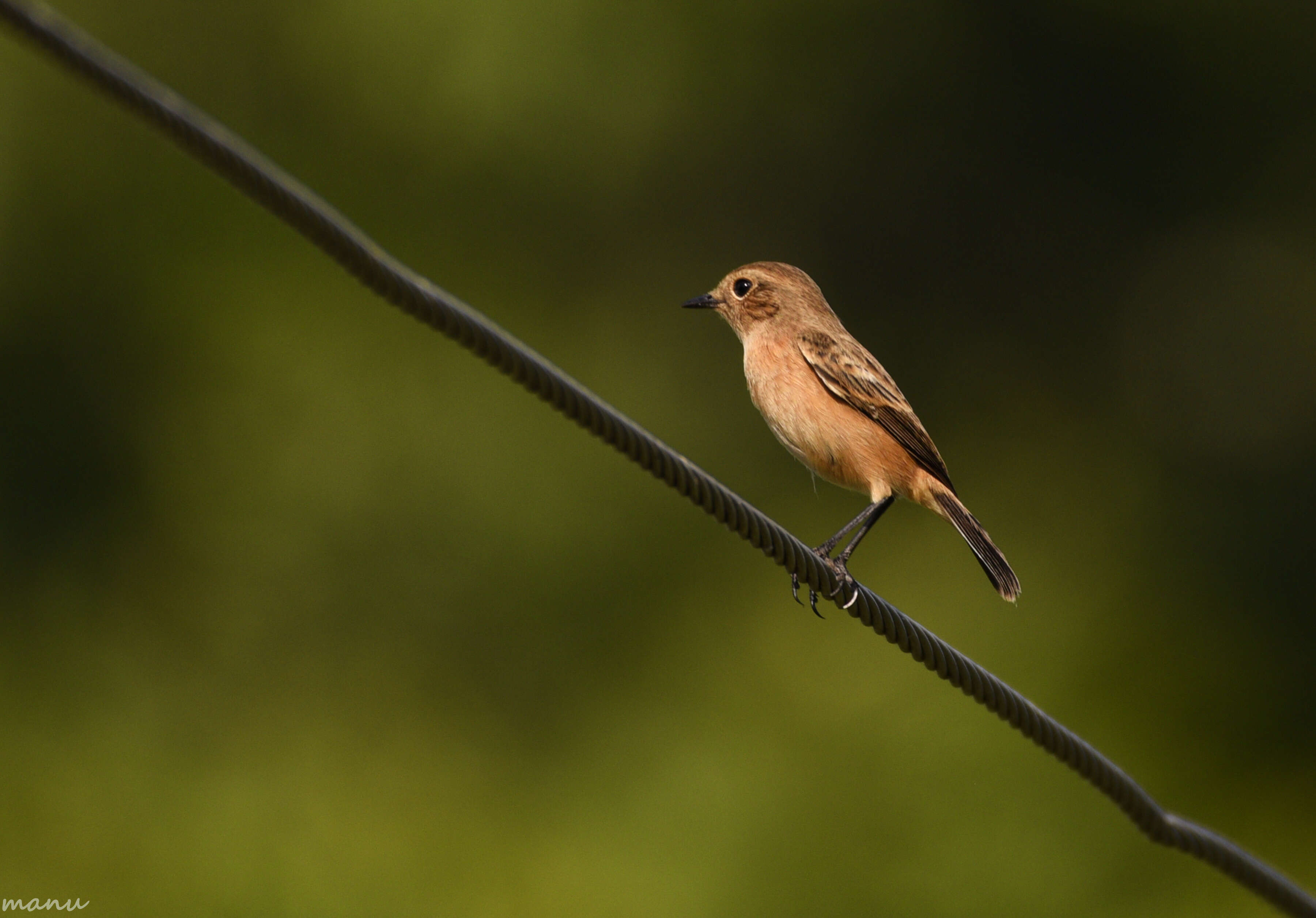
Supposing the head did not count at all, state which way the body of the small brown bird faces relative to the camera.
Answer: to the viewer's left
